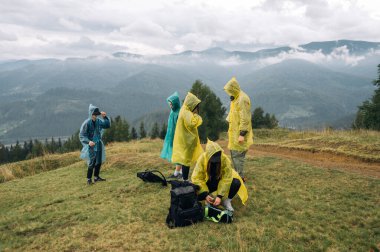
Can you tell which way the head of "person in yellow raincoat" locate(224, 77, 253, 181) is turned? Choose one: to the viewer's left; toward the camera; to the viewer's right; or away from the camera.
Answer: to the viewer's left

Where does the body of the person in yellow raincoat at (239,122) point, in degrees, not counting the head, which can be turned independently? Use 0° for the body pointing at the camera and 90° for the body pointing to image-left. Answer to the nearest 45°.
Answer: approximately 90°

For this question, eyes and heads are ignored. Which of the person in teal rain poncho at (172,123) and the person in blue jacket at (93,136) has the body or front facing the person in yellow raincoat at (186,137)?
the person in blue jacket at (93,136)

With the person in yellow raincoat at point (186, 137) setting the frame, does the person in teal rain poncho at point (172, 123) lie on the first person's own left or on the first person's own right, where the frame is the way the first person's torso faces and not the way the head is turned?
on the first person's own left

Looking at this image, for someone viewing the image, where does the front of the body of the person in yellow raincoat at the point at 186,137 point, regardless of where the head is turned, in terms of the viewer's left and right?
facing to the right of the viewer

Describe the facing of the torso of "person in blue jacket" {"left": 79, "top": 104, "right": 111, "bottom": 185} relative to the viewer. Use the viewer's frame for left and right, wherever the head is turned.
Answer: facing the viewer and to the right of the viewer

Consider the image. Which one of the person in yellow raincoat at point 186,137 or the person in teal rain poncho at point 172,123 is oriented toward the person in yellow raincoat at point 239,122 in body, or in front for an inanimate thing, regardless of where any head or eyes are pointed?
the person in yellow raincoat at point 186,137

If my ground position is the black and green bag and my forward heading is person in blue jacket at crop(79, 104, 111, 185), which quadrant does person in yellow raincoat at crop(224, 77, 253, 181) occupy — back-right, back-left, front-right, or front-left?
front-right
